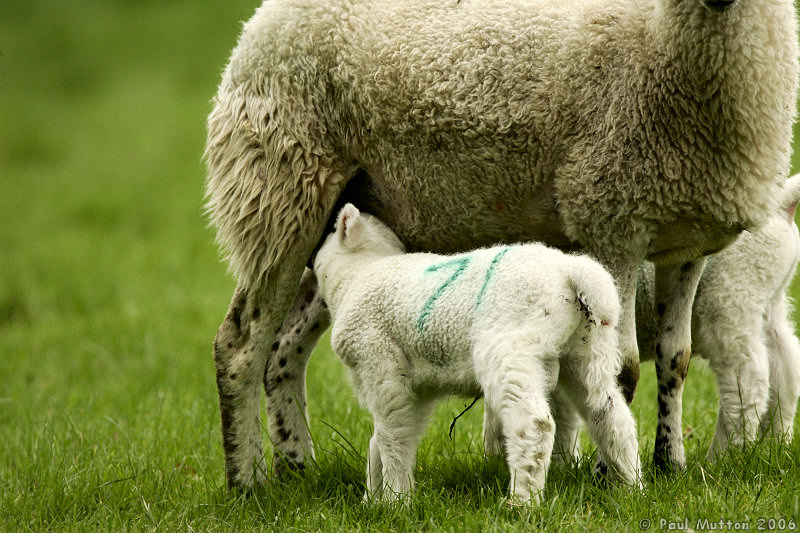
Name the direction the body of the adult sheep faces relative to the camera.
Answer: to the viewer's right

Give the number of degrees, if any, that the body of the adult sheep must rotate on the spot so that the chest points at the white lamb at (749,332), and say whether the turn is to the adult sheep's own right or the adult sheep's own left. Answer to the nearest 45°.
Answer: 0° — it already faces it

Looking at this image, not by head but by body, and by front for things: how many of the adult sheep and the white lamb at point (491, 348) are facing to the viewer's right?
1

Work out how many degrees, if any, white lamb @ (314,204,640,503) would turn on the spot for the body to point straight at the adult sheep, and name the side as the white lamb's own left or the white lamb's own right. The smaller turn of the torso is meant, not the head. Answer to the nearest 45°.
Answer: approximately 45° to the white lamb's own right

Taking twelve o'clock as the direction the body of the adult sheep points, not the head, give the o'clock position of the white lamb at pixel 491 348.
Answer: The white lamb is roughly at 3 o'clock from the adult sheep.

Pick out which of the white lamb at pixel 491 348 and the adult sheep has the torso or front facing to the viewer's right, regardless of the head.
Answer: the adult sheep

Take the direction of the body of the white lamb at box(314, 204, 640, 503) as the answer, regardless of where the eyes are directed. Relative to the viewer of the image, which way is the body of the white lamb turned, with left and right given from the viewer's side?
facing away from the viewer and to the left of the viewer

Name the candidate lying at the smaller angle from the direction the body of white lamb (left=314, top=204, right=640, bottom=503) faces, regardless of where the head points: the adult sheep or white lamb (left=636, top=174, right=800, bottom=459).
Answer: the adult sheep

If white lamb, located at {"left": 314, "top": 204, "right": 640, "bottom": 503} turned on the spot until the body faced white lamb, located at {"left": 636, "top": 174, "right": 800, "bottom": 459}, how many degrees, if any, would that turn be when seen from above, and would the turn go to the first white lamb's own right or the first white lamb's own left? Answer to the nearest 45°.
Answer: approximately 90° to the first white lamb's own right
